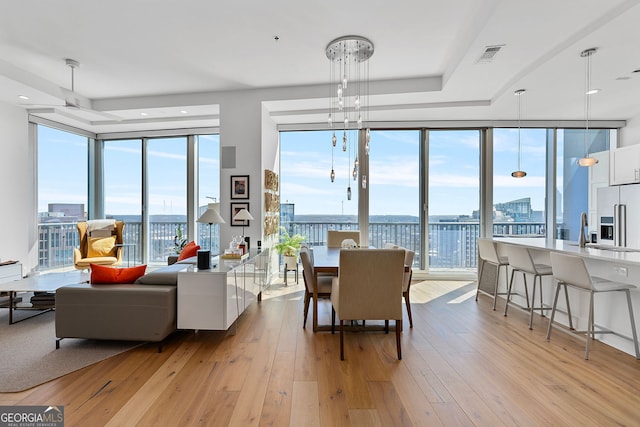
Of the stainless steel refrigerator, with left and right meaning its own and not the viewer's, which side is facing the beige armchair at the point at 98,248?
front

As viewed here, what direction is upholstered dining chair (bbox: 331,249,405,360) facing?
away from the camera

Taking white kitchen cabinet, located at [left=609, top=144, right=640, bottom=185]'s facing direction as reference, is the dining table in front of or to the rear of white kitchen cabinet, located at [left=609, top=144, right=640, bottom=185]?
in front

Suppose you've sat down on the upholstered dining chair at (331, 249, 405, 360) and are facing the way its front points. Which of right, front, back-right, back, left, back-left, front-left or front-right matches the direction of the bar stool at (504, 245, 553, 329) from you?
front-right

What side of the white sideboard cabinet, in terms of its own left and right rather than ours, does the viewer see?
right

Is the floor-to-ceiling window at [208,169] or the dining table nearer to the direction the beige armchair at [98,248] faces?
the dining table

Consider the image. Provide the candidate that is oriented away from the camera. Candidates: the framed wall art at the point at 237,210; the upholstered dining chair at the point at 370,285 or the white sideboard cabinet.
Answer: the upholstered dining chair

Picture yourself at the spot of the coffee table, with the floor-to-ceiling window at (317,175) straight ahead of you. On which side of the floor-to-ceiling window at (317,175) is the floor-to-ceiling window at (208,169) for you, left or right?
left

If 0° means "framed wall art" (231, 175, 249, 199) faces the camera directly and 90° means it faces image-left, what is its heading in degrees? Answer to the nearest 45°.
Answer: approximately 0°

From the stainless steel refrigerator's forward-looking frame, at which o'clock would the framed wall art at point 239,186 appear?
The framed wall art is roughly at 12 o'clock from the stainless steel refrigerator.

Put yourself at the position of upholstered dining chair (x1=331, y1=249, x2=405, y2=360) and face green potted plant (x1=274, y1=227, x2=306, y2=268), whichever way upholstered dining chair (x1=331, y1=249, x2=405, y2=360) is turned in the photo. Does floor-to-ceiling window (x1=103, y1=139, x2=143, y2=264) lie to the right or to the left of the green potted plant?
left

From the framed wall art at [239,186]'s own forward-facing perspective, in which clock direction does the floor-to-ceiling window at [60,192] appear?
The floor-to-ceiling window is roughly at 4 o'clock from the framed wall art.

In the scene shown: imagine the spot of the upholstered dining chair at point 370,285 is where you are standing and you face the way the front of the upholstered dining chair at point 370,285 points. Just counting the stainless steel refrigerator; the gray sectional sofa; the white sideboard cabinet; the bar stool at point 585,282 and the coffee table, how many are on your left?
3

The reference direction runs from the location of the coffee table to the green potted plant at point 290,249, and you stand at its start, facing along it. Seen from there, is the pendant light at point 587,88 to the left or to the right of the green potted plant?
right

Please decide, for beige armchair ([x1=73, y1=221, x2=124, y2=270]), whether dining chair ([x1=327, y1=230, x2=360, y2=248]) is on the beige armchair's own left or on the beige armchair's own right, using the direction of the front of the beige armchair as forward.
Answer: on the beige armchair's own left

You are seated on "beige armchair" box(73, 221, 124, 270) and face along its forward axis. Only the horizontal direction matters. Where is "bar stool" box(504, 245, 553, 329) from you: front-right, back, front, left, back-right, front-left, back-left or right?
front-left
